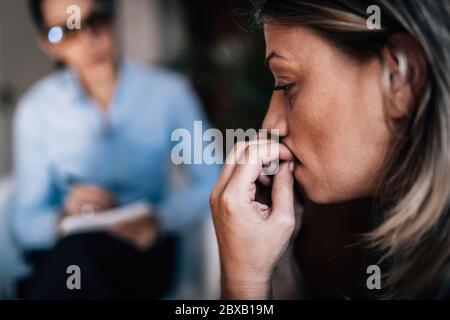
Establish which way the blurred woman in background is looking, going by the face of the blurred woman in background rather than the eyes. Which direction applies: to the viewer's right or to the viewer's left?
to the viewer's right

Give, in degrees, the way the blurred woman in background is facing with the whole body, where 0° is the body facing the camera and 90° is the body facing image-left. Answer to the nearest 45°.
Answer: approximately 0°
